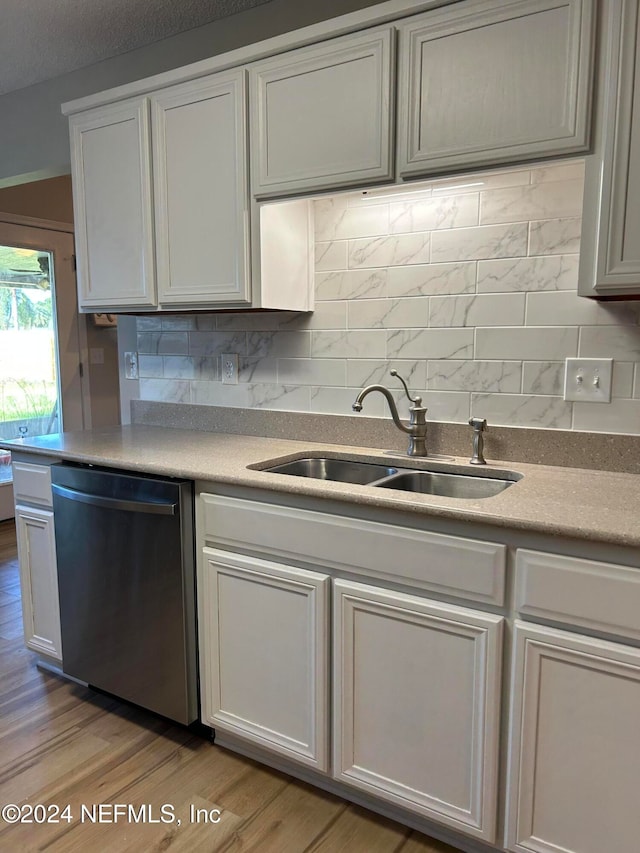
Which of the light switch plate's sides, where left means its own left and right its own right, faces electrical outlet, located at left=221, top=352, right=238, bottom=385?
right

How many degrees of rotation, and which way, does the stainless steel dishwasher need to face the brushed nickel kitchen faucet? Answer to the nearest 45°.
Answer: approximately 135° to its left

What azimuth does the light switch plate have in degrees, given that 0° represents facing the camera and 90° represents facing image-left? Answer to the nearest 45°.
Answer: approximately 0°

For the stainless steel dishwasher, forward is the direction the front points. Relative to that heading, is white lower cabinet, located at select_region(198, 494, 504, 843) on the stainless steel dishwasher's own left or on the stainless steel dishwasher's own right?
on the stainless steel dishwasher's own left

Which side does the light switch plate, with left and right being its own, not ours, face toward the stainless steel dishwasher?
right
